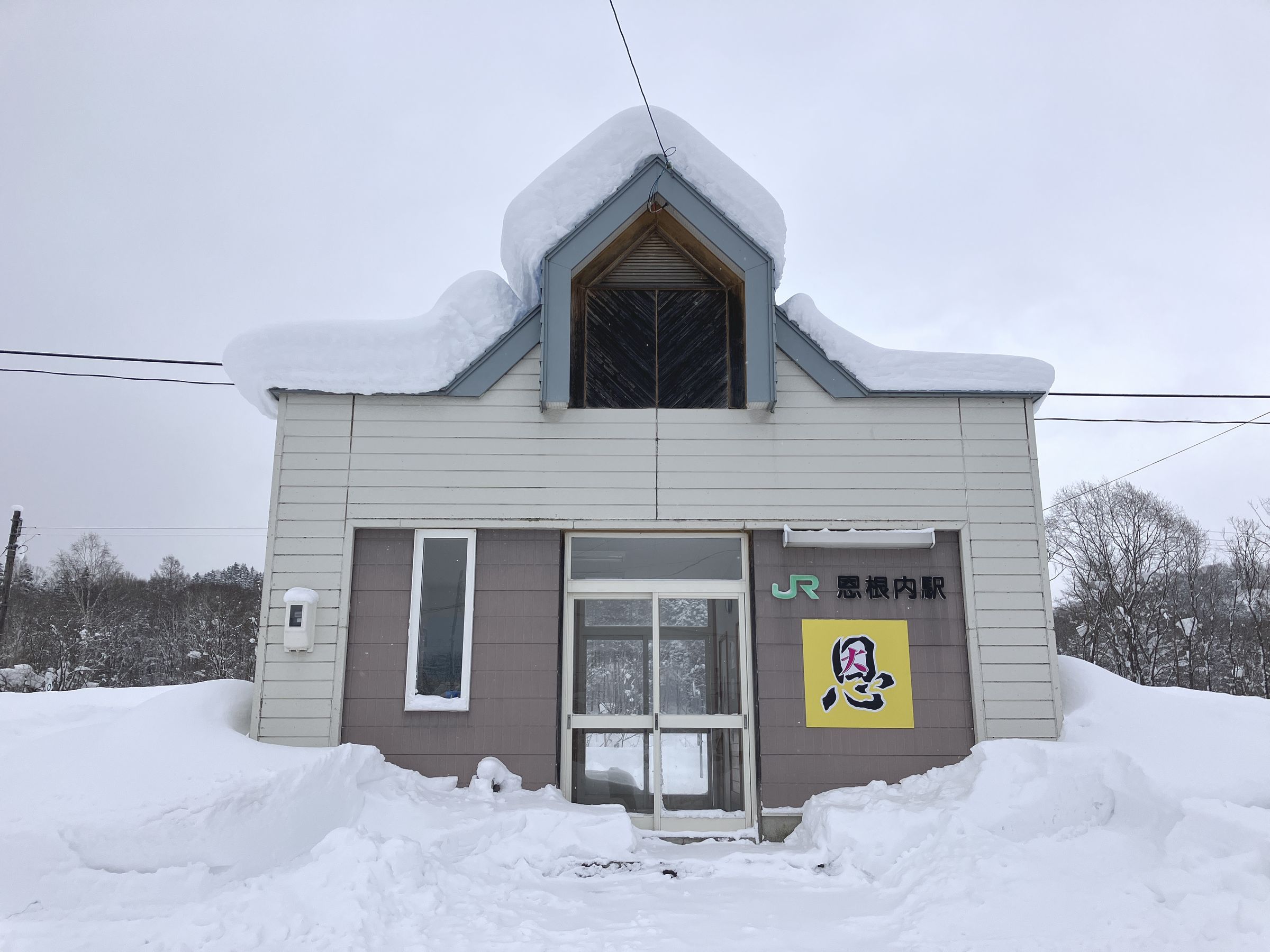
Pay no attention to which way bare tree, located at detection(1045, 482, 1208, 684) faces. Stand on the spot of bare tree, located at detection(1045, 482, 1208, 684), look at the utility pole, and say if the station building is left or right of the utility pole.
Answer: left

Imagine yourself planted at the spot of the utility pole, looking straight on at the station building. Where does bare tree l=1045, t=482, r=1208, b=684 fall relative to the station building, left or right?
left

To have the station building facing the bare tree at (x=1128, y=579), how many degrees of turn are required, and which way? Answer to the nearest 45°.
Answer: approximately 135° to its left

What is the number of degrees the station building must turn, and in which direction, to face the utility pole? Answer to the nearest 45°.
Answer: approximately 135° to its right

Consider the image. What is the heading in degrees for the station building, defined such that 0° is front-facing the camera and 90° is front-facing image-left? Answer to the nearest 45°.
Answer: approximately 0°
